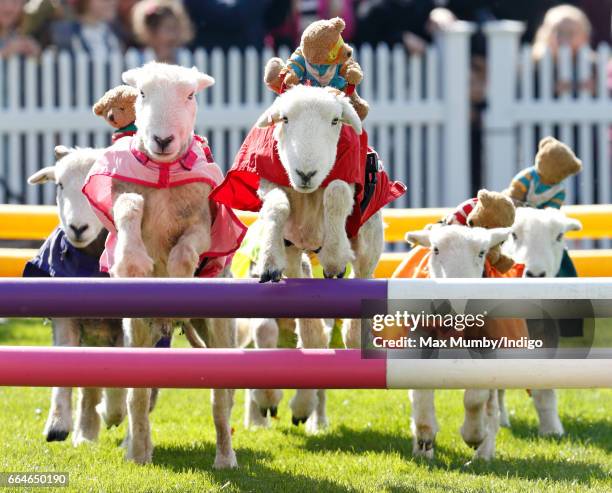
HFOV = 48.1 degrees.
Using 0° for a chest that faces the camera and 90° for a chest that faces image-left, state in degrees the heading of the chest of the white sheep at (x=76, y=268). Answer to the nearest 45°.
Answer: approximately 0°

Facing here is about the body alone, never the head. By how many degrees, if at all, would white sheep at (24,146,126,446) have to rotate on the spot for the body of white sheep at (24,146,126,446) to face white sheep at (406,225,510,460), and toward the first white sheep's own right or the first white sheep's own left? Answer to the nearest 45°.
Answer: approximately 45° to the first white sheep's own left

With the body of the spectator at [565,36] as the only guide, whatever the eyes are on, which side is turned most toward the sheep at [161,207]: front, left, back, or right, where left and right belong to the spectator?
front

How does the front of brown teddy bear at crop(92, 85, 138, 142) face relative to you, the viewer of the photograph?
facing the viewer and to the left of the viewer

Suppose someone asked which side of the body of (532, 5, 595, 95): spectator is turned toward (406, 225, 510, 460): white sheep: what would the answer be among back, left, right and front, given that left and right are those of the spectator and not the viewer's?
front

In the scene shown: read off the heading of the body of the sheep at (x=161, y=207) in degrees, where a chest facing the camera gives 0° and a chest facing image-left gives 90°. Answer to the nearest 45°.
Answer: approximately 0°

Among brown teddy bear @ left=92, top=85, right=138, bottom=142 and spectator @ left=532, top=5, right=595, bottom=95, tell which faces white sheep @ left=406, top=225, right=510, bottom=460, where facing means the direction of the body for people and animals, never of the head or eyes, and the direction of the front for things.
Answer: the spectator
